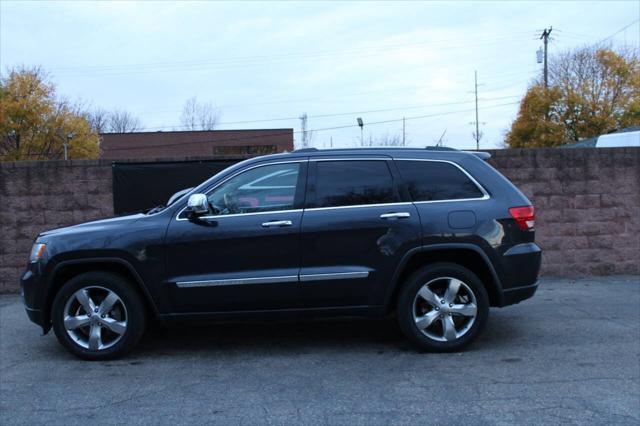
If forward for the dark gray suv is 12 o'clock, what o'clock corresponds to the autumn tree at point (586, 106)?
The autumn tree is roughly at 4 o'clock from the dark gray suv.

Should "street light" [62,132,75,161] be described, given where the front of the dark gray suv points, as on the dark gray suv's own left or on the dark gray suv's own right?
on the dark gray suv's own right

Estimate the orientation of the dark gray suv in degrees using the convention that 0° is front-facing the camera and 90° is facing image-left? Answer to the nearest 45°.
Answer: approximately 90°

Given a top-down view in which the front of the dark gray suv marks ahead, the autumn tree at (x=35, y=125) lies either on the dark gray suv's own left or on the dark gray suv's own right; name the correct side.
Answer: on the dark gray suv's own right

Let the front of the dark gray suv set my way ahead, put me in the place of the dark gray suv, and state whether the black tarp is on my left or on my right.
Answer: on my right

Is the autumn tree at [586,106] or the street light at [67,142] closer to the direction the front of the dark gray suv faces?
the street light
